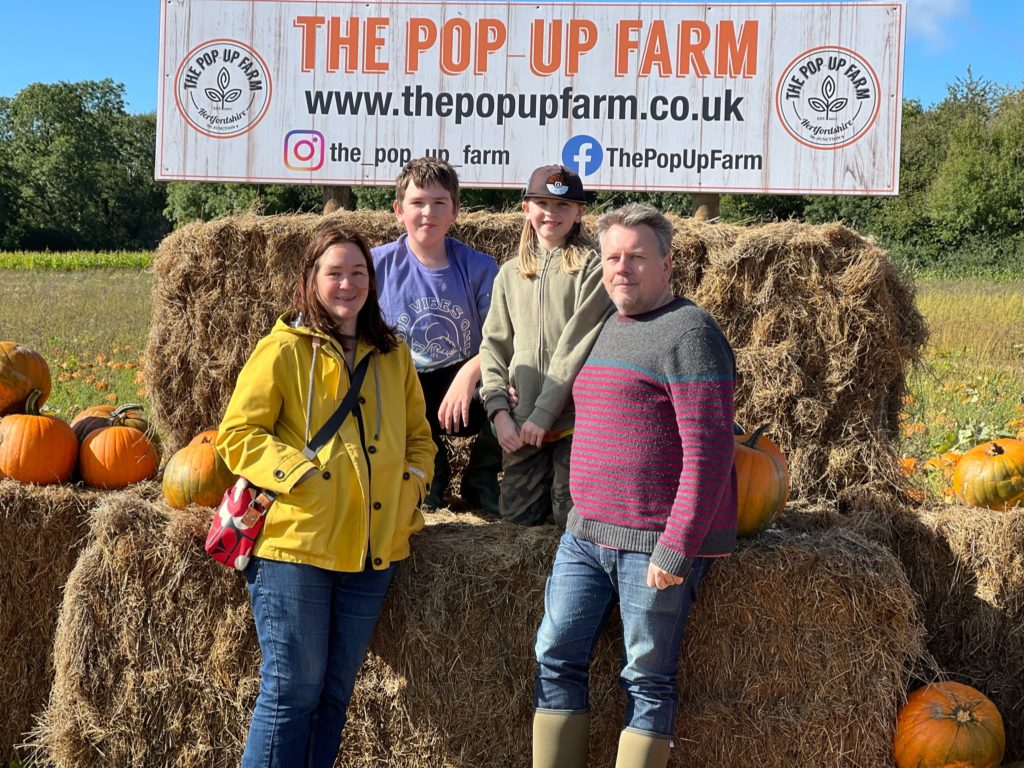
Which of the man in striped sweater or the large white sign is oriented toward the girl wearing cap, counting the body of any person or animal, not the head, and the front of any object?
the large white sign

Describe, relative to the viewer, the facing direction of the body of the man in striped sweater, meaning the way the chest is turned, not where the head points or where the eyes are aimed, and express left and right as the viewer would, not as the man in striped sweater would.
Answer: facing the viewer and to the left of the viewer

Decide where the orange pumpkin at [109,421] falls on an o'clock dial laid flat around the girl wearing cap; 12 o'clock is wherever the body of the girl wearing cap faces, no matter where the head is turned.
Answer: The orange pumpkin is roughly at 4 o'clock from the girl wearing cap.

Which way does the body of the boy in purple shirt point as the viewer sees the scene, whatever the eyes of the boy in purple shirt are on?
toward the camera

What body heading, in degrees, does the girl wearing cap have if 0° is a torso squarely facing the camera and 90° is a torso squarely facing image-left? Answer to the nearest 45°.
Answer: approximately 0°

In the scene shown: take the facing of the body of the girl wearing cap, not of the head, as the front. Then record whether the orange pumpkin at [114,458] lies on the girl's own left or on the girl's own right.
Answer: on the girl's own right
